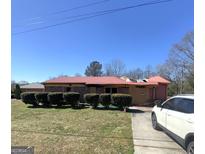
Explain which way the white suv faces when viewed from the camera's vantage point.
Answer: facing away from the viewer and to the left of the viewer

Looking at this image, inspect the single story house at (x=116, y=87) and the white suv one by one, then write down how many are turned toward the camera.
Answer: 1

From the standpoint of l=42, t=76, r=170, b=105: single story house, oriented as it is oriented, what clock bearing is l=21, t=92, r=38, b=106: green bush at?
The green bush is roughly at 2 o'clock from the single story house.

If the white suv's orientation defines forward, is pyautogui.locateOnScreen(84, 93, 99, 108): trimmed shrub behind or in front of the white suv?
in front

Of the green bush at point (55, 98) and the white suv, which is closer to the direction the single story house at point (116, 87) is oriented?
the white suv

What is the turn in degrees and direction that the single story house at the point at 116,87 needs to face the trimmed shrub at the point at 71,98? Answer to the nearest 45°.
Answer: approximately 45° to its right

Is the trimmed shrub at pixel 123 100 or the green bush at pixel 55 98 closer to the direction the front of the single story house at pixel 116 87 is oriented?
the trimmed shrub

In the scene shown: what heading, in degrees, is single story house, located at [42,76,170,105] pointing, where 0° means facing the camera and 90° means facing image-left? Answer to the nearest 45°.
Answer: approximately 0°

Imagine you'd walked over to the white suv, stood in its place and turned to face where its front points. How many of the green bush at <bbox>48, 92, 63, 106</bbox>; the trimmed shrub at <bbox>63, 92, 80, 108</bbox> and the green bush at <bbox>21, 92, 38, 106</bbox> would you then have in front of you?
3

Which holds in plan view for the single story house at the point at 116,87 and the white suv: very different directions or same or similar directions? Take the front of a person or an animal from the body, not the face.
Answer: very different directions
